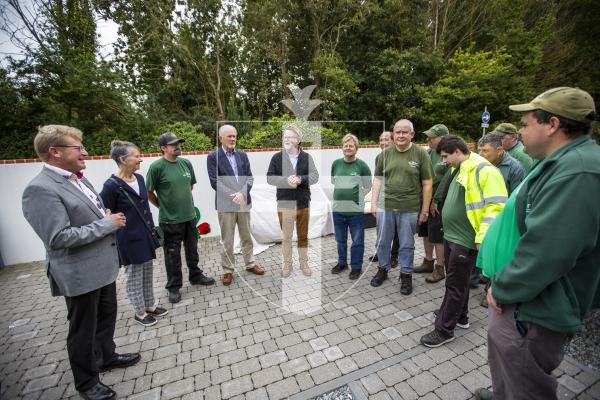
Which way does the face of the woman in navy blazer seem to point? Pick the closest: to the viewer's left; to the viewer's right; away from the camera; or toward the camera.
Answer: to the viewer's right

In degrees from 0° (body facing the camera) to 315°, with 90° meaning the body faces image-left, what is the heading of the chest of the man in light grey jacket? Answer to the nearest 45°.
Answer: approximately 270°

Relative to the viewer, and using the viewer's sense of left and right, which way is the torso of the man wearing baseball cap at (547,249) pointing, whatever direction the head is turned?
facing to the left of the viewer

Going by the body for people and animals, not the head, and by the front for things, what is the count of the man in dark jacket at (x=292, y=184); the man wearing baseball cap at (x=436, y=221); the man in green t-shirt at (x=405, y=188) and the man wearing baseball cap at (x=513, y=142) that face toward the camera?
2

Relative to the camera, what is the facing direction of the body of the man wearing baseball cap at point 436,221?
to the viewer's left

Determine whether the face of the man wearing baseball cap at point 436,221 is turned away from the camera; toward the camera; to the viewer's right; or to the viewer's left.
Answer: to the viewer's left
